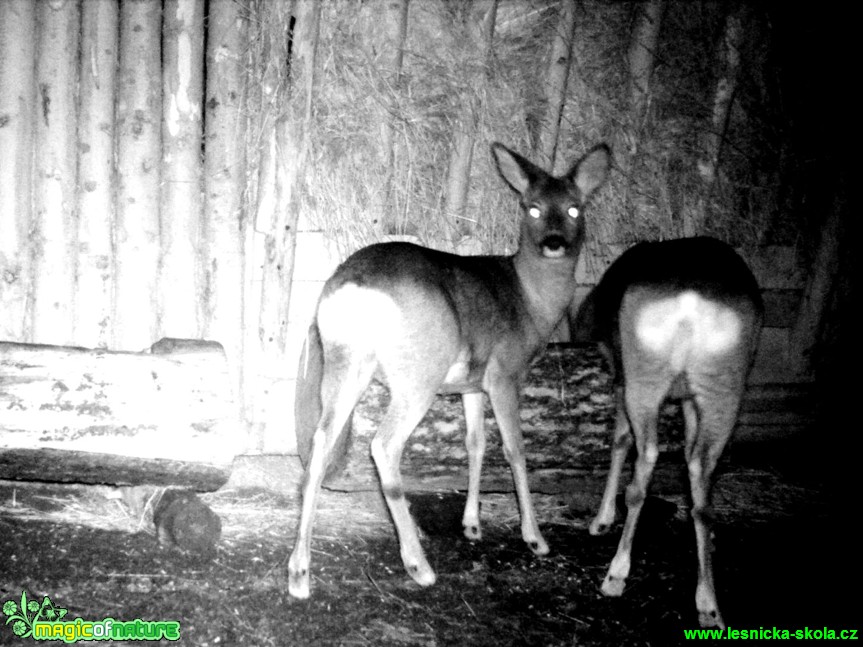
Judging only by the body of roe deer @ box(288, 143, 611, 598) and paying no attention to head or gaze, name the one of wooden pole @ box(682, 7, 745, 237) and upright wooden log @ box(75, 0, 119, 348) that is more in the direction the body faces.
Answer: the wooden pole

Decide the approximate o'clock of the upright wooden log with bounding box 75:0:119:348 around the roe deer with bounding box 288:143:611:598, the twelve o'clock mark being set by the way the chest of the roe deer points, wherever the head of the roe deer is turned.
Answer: The upright wooden log is roughly at 8 o'clock from the roe deer.

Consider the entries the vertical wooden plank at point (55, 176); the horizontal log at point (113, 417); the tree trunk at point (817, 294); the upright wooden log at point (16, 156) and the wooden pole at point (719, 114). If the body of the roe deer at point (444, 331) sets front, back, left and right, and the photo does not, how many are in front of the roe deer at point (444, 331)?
2

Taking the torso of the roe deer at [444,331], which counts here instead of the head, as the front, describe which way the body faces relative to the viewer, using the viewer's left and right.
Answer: facing away from the viewer and to the right of the viewer

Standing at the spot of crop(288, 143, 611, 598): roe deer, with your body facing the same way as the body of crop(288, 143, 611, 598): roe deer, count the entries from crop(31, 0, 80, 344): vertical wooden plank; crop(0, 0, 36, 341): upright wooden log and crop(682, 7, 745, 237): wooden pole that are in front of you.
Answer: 1

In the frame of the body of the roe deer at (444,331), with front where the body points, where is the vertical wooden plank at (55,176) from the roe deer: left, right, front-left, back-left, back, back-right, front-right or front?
back-left

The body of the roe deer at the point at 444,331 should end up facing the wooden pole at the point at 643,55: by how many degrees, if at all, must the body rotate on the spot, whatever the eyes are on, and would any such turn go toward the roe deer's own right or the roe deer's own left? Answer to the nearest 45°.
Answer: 0° — it already faces it

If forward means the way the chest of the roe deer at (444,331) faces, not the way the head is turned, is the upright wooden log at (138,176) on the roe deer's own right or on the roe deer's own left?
on the roe deer's own left

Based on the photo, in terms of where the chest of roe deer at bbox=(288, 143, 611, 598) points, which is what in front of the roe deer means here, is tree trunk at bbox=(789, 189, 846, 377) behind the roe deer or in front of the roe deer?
in front

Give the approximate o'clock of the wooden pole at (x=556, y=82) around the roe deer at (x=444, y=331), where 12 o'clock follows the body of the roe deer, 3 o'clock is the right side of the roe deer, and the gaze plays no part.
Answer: The wooden pole is roughly at 11 o'clock from the roe deer.

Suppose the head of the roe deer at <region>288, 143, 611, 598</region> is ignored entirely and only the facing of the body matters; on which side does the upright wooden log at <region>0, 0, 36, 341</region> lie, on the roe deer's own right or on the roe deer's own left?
on the roe deer's own left

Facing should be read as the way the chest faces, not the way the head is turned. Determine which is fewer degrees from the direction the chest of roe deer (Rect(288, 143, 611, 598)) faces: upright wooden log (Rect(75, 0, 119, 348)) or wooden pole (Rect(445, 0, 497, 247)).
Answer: the wooden pole

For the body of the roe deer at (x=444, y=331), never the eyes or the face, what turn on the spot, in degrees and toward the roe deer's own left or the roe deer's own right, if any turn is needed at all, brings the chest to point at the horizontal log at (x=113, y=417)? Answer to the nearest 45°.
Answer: approximately 135° to the roe deer's own left

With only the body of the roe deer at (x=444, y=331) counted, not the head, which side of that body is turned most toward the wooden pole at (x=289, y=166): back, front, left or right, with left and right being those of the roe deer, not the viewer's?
left

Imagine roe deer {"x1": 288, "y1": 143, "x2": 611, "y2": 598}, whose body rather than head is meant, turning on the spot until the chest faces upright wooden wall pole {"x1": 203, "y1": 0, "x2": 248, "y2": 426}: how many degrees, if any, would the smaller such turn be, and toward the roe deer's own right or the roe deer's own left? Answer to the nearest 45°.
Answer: approximately 90° to the roe deer's own left
